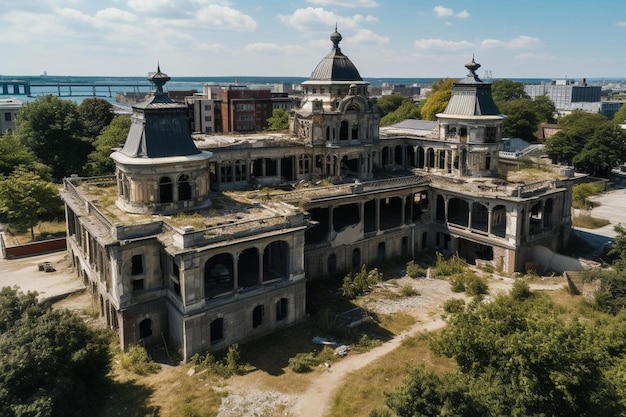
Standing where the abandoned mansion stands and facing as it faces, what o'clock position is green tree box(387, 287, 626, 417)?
The green tree is roughly at 12 o'clock from the abandoned mansion.

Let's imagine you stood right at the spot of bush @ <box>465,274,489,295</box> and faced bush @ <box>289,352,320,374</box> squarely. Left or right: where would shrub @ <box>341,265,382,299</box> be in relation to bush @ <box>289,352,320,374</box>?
right

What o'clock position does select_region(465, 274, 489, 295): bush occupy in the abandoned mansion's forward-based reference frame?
The bush is roughly at 10 o'clock from the abandoned mansion.
